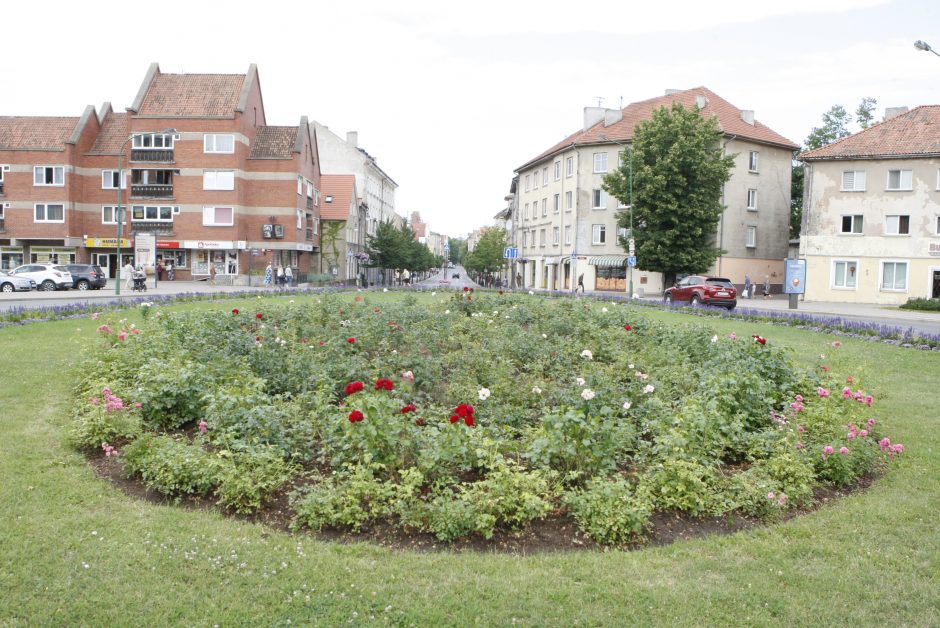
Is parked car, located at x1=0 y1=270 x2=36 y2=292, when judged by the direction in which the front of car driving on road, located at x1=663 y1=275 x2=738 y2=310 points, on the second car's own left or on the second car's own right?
on the second car's own left

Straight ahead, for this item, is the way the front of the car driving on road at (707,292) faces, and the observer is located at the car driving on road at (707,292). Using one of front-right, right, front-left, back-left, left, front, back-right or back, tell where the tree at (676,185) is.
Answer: front-right

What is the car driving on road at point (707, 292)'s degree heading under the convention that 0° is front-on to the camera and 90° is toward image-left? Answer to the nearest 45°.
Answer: approximately 135°

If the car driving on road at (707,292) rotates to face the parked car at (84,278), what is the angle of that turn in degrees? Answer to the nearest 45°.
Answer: approximately 45° to its left
